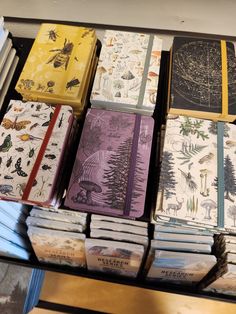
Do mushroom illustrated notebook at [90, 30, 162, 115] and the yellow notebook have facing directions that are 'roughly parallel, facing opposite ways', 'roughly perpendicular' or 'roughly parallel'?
roughly parallel

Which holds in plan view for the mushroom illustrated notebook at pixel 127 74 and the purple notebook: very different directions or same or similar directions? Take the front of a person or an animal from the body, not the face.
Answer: same or similar directions

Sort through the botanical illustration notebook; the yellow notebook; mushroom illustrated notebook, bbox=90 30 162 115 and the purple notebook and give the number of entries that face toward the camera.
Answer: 4

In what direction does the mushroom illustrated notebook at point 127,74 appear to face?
toward the camera

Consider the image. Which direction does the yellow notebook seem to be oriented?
toward the camera

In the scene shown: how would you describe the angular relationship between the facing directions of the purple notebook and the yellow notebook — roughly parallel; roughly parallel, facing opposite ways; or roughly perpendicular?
roughly parallel
